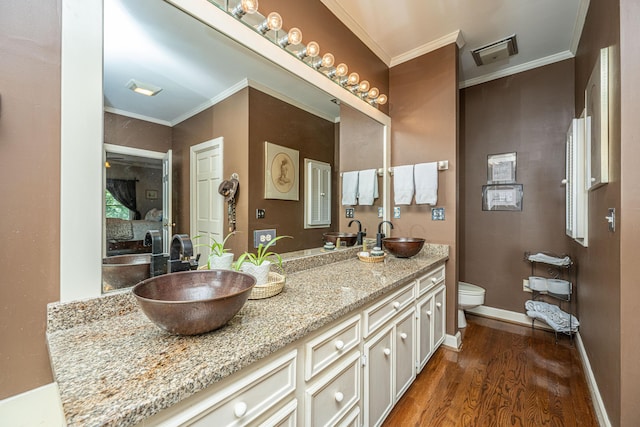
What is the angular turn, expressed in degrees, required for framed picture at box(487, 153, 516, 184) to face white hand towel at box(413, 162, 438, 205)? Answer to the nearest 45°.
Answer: approximately 45° to its right

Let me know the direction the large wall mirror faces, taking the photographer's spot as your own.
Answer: facing the viewer and to the right of the viewer

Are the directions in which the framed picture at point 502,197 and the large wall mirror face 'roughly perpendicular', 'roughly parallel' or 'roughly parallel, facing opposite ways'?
roughly perpendicular

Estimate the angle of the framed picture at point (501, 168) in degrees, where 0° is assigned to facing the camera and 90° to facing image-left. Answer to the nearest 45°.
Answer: approximately 0°

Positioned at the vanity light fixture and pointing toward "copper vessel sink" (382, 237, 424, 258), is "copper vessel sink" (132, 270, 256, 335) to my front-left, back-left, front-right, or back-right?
back-right

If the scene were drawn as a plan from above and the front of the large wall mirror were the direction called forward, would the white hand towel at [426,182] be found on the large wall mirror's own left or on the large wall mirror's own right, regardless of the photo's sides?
on the large wall mirror's own left

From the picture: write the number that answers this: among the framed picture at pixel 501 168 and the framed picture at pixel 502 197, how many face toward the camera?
2

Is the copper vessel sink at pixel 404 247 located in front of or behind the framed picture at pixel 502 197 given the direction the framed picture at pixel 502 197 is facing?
in front
